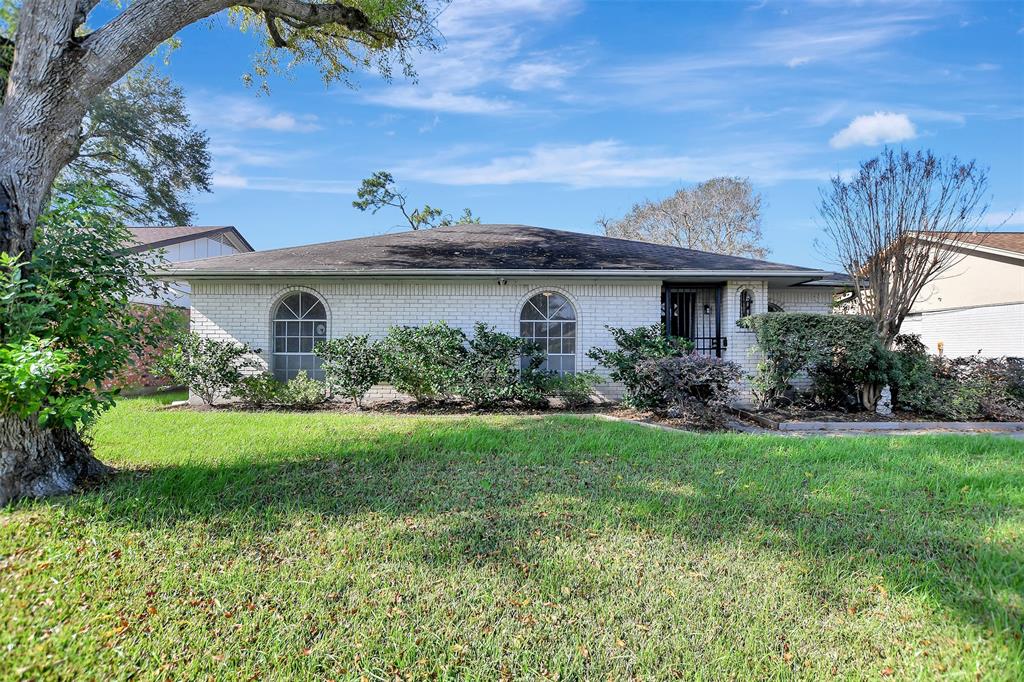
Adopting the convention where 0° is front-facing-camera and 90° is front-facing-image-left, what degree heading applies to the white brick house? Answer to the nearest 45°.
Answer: approximately 0°

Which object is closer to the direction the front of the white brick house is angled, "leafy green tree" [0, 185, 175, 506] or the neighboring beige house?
the leafy green tree

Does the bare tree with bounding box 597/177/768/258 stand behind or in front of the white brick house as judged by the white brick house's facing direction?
behind

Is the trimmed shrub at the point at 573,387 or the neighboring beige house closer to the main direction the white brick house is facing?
the trimmed shrub

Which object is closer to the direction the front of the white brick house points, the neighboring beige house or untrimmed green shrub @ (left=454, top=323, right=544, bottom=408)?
the untrimmed green shrub

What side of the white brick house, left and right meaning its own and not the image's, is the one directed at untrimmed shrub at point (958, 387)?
left

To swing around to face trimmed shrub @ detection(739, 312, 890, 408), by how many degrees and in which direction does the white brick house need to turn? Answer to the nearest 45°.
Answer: approximately 90° to its left

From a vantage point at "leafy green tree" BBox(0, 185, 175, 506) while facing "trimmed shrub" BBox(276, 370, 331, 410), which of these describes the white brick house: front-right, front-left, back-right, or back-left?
front-right

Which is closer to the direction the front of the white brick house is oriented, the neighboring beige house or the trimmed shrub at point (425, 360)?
the trimmed shrub

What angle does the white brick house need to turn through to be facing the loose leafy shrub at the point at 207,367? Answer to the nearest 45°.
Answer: approximately 90° to its right

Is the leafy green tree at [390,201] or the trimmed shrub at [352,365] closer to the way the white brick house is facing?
the trimmed shrub
